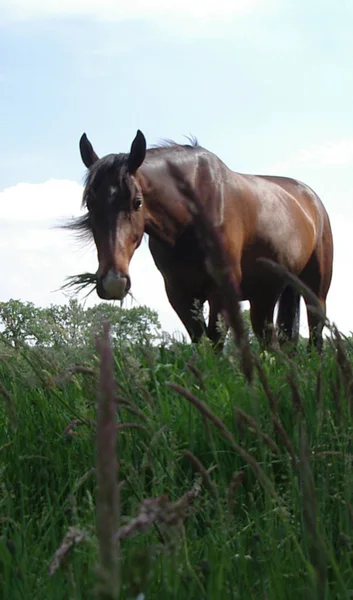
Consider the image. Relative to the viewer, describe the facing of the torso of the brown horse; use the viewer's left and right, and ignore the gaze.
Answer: facing the viewer and to the left of the viewer
